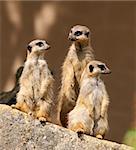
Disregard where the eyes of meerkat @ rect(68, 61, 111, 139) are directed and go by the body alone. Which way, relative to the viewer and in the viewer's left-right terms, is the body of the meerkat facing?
facing the viewer and to the right of the viewer
